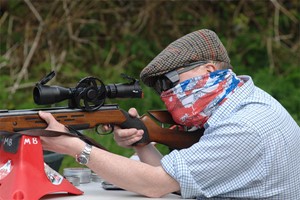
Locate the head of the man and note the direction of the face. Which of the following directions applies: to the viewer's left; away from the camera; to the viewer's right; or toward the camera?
to the viewer's left

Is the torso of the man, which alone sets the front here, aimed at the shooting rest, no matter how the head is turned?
yes

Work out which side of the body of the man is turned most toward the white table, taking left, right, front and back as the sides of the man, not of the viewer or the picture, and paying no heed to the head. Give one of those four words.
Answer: front

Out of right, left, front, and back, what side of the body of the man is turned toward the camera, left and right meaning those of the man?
left
